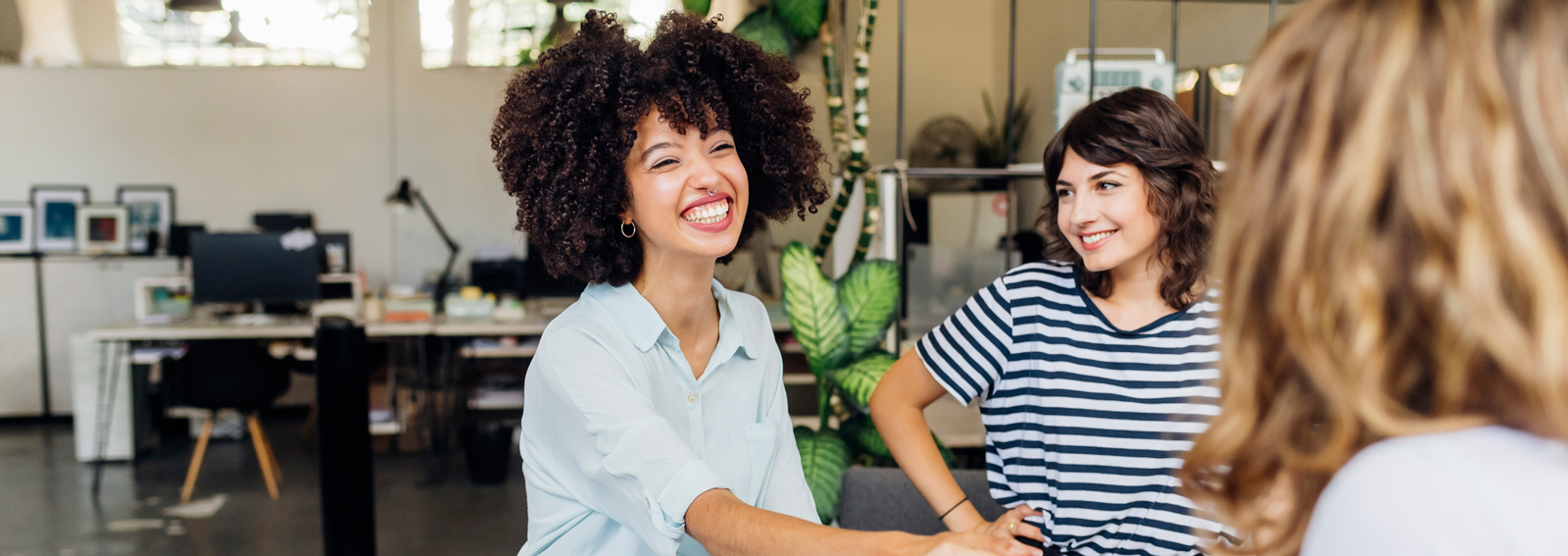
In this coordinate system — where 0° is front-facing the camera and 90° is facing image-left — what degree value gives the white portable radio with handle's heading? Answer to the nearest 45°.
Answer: approximately 0°

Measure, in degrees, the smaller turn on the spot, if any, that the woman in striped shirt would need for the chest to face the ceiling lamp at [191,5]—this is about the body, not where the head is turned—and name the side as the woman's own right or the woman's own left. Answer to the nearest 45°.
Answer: approximately 135° to the woman's own right

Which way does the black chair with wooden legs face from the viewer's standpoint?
away from the camera

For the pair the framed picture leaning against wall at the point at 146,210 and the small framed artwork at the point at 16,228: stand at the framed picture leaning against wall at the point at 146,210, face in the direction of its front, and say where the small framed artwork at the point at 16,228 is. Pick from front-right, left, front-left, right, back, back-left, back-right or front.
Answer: right

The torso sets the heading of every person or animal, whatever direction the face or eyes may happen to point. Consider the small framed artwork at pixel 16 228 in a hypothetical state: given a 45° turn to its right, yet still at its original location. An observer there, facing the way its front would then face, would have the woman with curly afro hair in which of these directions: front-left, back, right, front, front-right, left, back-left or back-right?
front-left

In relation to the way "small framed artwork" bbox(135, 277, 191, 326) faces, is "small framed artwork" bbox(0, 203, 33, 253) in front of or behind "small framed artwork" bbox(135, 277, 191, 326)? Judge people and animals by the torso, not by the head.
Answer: behind

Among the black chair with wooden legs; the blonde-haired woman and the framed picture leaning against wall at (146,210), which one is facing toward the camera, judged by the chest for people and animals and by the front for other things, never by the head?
the framed picture leaning against wall

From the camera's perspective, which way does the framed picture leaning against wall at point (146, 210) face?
toward the camera

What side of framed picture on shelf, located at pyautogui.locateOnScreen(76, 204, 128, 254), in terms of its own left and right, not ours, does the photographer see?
front

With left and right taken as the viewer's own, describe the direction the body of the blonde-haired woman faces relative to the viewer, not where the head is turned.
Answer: facing away from the viewer and to the left of the viewer

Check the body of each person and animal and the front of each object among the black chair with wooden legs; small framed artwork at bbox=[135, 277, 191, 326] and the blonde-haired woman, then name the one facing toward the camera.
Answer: the small framed artwork

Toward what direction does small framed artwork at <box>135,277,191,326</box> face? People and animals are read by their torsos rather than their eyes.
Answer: toward the camera

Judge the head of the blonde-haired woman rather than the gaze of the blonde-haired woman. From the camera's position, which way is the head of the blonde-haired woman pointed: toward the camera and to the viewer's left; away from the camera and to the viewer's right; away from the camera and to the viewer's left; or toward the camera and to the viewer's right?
away from the camera and to the viewer's left

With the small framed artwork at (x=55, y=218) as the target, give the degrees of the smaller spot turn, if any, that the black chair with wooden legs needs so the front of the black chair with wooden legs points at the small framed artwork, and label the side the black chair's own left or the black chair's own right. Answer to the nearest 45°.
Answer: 0° — it already faces it

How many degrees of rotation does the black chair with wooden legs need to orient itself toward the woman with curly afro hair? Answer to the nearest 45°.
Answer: approximately 180°

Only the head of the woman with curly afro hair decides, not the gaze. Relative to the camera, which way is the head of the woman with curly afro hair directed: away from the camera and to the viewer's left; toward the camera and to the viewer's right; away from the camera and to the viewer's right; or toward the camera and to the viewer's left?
toward the camera and to the viewer's right
